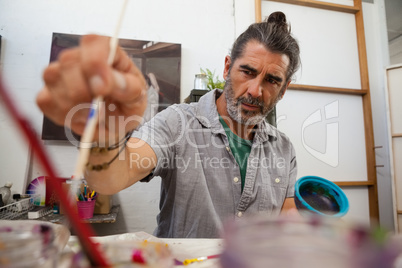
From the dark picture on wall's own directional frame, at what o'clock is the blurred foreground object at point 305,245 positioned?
The blurred foreground object is roughly at 12 o'clock from the dark picture on wall.

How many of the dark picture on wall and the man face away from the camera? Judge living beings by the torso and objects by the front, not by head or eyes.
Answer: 0

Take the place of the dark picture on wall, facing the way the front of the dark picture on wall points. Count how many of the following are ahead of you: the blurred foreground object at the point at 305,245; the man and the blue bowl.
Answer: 3

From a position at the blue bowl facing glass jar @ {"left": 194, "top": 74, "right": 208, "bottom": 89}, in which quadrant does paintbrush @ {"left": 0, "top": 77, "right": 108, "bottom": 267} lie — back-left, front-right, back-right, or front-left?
back-left

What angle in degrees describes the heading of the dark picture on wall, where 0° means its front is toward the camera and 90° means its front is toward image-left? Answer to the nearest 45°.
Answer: approximately 0°

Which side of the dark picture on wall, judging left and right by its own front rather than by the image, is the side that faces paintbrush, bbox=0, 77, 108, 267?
front

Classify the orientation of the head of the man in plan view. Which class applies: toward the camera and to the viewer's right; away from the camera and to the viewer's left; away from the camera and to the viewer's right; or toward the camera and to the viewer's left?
toward the camera and to the viewer's left

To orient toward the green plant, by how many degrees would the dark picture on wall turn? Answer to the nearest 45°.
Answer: approximately 45° to its left

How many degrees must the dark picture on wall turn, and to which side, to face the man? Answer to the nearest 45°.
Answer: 0° — it already faces them

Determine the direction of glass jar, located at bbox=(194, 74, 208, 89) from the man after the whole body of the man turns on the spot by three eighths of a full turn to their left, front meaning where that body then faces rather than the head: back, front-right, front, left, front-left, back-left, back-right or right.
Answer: front

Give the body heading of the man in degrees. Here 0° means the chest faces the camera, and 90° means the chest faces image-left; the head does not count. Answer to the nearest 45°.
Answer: approximately 315°
